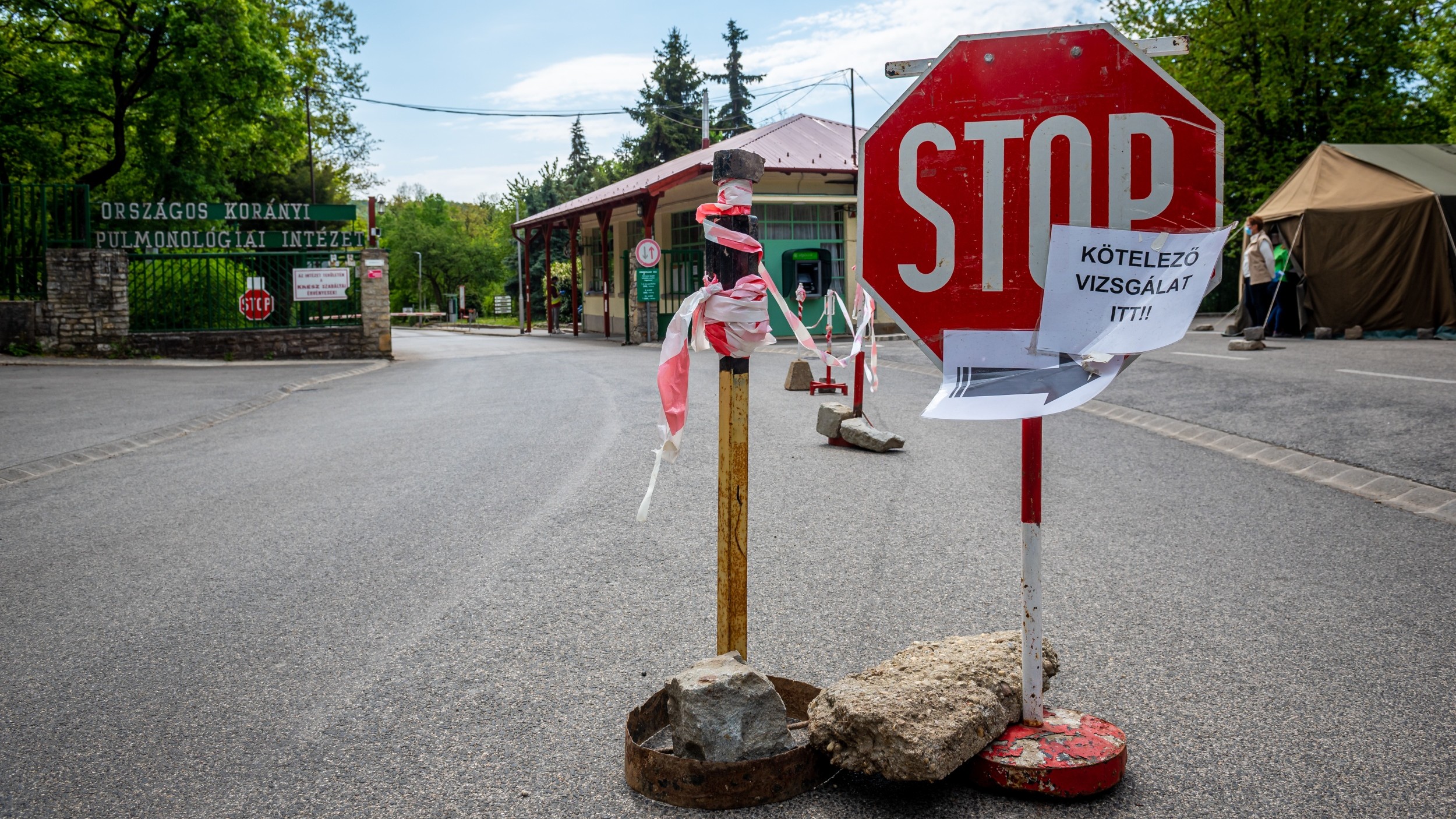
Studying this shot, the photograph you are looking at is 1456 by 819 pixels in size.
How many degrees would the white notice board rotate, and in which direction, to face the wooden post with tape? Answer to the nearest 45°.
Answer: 0° — it already faces it

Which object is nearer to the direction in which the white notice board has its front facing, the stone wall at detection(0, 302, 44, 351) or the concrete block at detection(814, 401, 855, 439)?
the concrete block

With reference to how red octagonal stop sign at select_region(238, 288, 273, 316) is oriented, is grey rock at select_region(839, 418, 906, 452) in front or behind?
in front

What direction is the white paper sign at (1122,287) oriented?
toward the camera

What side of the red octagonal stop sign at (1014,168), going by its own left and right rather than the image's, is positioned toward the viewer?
front

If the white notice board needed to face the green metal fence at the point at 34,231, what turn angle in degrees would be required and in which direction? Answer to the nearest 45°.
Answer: approximately 90° to its right

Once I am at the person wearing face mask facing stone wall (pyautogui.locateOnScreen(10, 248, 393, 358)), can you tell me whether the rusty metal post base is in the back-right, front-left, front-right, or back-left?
front-left

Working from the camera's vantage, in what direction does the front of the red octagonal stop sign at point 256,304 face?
facing the viewer

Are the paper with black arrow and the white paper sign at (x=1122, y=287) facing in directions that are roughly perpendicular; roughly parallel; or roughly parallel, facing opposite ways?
roughly parallel
